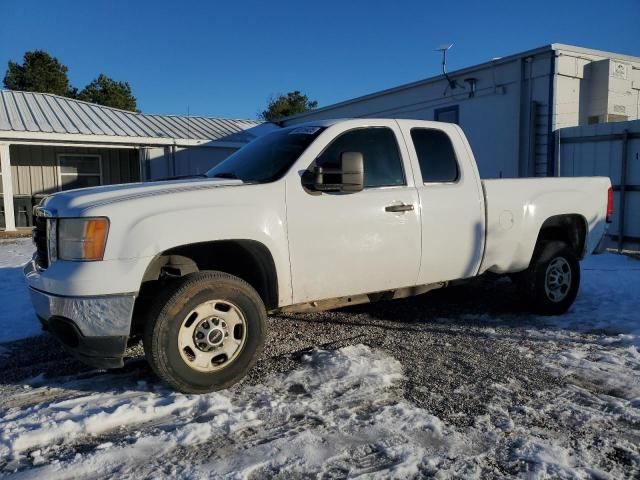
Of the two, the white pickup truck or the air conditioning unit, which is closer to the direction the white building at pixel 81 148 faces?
the white pickup truck

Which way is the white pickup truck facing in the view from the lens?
facing the viewer and to the left of the viewer

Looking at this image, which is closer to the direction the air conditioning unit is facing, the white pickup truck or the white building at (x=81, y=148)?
the white pickup truck

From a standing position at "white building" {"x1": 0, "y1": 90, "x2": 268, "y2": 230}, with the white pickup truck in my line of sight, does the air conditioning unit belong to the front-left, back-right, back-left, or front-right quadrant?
front-left

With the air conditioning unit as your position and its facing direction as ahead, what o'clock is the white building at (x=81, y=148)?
The white building is roughly at 4 o'clock from the air conditioning unit.

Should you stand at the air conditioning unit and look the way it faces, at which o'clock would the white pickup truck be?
The white pickup truck is roughly at 2 o'clock from the air conditioning unit.

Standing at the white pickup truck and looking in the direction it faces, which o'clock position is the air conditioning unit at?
The air conditioning unit is roughly at 6 o'clock from the white pickup truck.

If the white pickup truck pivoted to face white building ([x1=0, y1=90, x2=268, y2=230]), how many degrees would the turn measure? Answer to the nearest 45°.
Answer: approximately 90° to its right

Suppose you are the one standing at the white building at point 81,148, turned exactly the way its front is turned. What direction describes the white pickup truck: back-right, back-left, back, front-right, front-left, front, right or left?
front

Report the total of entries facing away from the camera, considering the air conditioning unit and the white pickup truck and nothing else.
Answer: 0

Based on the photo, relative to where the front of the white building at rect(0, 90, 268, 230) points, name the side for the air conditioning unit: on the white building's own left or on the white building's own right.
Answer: on the white building's own left

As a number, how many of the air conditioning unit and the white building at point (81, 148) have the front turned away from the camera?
0

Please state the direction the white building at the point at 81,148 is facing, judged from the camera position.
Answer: facing the viewer

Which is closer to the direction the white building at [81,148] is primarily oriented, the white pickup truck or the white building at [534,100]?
the white pickup truck
